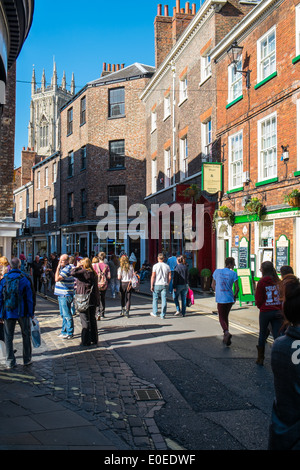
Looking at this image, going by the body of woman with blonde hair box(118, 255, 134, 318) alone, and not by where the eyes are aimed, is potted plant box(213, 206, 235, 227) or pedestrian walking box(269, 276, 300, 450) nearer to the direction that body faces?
the potted plant

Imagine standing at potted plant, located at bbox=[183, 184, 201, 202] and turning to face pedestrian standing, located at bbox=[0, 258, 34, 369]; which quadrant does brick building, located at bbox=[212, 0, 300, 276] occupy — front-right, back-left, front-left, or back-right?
front-left

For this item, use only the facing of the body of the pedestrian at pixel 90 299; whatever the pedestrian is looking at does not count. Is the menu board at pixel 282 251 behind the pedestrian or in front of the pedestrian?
behind

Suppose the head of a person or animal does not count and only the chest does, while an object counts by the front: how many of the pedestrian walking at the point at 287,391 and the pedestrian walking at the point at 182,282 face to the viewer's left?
0

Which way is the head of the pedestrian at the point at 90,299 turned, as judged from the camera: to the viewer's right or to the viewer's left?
to the viewer's left

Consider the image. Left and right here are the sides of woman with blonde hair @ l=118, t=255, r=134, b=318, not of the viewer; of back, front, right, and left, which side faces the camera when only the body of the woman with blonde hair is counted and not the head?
back

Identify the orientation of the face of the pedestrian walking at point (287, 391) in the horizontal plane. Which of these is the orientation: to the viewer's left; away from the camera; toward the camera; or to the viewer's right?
away from the camera

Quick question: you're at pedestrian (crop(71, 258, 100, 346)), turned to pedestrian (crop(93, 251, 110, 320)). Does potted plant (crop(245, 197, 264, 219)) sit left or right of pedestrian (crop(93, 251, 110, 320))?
right

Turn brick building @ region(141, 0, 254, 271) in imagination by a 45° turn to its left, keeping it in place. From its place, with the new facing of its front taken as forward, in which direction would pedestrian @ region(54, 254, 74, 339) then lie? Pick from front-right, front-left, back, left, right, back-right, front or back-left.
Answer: front

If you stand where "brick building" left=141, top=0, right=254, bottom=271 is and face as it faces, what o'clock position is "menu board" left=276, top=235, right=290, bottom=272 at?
The menu board is roughly at 10 o'clock from the brick building.

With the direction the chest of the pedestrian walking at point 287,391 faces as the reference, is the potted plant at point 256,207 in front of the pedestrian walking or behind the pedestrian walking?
in front

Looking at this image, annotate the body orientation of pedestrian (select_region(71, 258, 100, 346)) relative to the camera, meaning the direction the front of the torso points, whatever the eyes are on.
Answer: to the viewer's left

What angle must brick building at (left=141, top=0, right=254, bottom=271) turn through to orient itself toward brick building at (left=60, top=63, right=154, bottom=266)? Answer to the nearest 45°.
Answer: approximately 90° to its right

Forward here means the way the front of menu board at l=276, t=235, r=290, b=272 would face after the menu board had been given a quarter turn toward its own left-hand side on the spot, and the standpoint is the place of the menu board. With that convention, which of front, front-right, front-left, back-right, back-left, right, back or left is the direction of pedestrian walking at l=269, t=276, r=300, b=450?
front-right

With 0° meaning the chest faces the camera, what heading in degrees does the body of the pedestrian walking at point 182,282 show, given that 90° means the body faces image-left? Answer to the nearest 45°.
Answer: approximately 180°

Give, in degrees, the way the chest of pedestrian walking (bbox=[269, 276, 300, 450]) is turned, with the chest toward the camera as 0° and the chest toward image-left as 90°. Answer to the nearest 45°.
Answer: approximately 180°

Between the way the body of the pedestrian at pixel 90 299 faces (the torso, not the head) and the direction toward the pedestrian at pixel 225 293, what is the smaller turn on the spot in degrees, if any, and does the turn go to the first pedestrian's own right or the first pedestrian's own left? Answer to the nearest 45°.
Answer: approximately 180°
